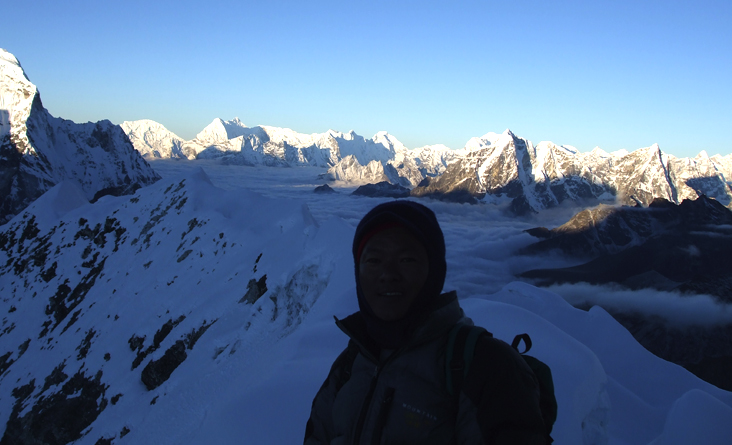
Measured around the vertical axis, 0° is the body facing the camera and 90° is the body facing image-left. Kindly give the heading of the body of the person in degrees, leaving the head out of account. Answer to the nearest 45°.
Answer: approximately 45°
